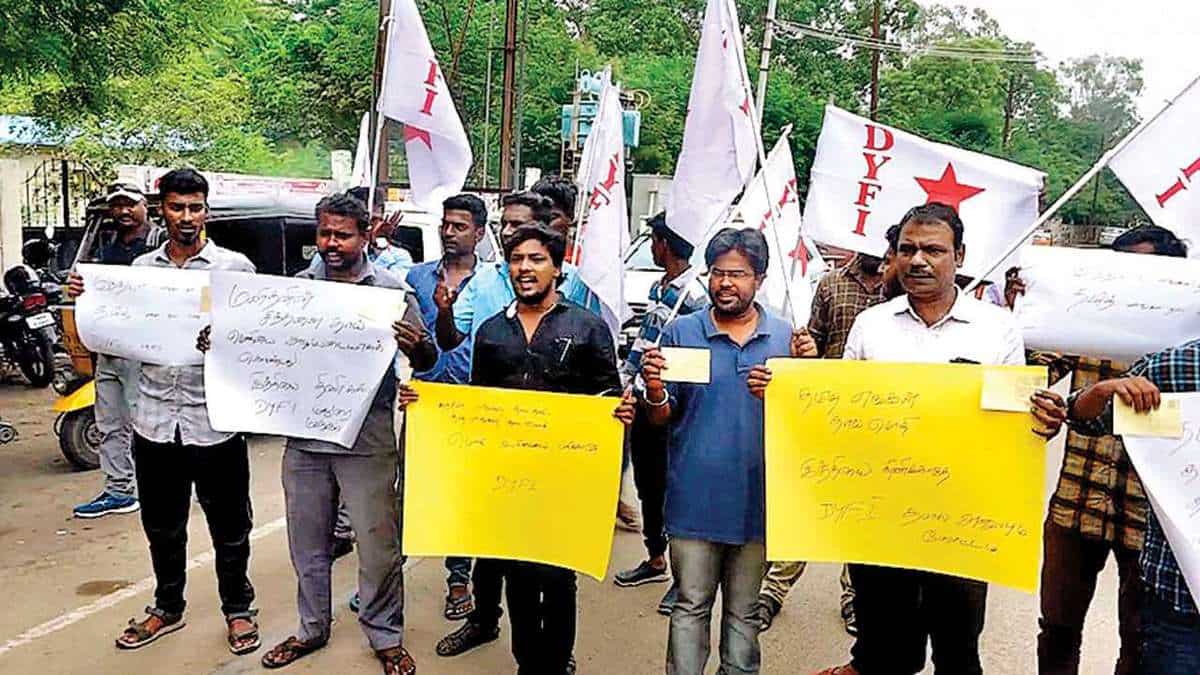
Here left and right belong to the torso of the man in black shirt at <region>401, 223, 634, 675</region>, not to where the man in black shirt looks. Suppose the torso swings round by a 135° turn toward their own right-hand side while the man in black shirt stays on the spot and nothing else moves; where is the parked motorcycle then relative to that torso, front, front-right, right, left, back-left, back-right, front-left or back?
front

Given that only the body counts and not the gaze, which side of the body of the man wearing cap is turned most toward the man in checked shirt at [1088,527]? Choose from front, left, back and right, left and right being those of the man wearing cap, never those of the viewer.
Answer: left

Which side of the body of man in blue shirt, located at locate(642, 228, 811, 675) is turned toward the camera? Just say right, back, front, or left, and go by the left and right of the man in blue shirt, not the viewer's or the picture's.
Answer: front

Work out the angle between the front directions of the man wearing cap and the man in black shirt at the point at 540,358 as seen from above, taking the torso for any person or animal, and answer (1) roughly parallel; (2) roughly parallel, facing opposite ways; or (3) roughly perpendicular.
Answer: roughly parallel

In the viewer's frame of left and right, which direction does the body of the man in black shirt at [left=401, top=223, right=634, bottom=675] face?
facing the viewer

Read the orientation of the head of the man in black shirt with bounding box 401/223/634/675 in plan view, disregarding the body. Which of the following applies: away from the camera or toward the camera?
toward the camera

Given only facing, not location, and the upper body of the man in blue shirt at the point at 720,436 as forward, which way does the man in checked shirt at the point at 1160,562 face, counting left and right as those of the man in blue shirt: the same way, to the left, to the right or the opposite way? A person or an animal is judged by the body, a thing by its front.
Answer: the same way

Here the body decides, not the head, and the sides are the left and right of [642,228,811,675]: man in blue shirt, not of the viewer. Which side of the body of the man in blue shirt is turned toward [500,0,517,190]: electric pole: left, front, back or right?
back

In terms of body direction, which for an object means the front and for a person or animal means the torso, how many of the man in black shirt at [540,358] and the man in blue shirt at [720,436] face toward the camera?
2

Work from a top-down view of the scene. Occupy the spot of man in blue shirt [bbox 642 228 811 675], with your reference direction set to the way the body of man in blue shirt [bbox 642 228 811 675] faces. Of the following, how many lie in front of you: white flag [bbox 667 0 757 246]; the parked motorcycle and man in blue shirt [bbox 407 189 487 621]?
0

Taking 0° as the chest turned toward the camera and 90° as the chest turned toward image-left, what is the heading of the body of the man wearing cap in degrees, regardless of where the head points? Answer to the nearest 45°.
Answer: approximately 45°

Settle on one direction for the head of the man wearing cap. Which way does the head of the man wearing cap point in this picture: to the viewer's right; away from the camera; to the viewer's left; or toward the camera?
toward the camera

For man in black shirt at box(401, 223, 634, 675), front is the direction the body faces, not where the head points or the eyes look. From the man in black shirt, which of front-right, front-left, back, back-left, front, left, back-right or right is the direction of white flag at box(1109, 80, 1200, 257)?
left

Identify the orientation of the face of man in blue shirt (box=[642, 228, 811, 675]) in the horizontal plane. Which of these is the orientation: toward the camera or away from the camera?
toward the camera

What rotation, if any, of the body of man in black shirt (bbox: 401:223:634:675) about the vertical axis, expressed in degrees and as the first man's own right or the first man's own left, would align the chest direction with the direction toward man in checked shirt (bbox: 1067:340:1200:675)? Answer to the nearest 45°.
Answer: approximately 45° to the first man's own left

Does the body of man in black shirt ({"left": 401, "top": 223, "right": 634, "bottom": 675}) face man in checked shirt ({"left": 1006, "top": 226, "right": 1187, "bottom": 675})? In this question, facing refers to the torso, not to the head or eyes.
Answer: no

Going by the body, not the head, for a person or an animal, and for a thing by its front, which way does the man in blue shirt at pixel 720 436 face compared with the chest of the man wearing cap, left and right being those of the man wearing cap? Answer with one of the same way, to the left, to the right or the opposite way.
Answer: the same way

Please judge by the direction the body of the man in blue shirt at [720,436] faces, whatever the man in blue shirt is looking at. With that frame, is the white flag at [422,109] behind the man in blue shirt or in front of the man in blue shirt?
behind

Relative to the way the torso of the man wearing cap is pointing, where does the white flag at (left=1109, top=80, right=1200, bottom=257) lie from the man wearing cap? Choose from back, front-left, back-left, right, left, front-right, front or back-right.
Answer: left

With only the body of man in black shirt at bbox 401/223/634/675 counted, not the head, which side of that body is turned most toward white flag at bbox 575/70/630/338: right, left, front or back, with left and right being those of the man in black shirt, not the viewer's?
back

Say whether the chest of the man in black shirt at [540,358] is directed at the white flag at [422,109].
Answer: no
